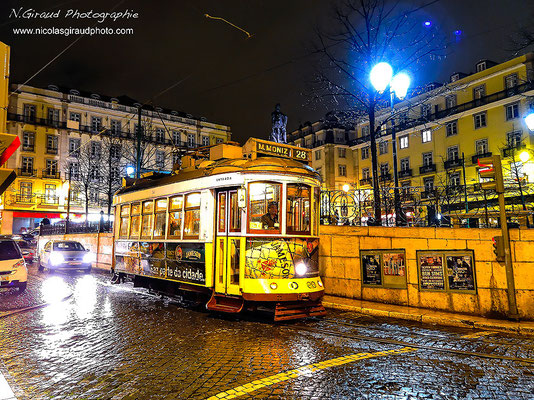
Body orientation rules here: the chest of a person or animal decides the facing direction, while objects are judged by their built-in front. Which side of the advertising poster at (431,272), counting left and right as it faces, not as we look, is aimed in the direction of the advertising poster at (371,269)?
right

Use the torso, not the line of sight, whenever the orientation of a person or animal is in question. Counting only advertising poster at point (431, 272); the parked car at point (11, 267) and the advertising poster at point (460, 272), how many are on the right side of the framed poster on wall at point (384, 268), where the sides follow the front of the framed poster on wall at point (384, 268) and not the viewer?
1

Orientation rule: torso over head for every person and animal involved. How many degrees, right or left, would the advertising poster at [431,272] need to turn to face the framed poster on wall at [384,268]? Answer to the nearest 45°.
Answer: approximately 90° to its right

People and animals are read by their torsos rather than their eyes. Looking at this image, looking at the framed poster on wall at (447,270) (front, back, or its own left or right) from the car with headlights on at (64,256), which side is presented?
right

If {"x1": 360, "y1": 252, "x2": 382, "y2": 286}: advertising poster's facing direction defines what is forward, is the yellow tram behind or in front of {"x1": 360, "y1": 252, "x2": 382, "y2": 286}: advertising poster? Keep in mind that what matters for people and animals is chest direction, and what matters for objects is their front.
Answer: in front

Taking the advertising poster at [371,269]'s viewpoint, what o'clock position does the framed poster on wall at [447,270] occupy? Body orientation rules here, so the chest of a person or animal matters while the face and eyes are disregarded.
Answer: The framed poster on wall is roughly at 10 o'clock from the advertising poster.

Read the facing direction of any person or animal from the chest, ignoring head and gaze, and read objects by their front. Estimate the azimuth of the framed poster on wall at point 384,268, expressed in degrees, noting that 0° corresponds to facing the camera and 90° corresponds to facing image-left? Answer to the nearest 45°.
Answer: approximately 0°

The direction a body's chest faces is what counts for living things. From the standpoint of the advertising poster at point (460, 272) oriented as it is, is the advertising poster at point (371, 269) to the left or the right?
on its right

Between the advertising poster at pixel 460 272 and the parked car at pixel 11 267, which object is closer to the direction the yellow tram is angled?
the advertising poster

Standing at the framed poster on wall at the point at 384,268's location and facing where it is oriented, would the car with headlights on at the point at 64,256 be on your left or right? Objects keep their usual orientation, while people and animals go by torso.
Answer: on your right
